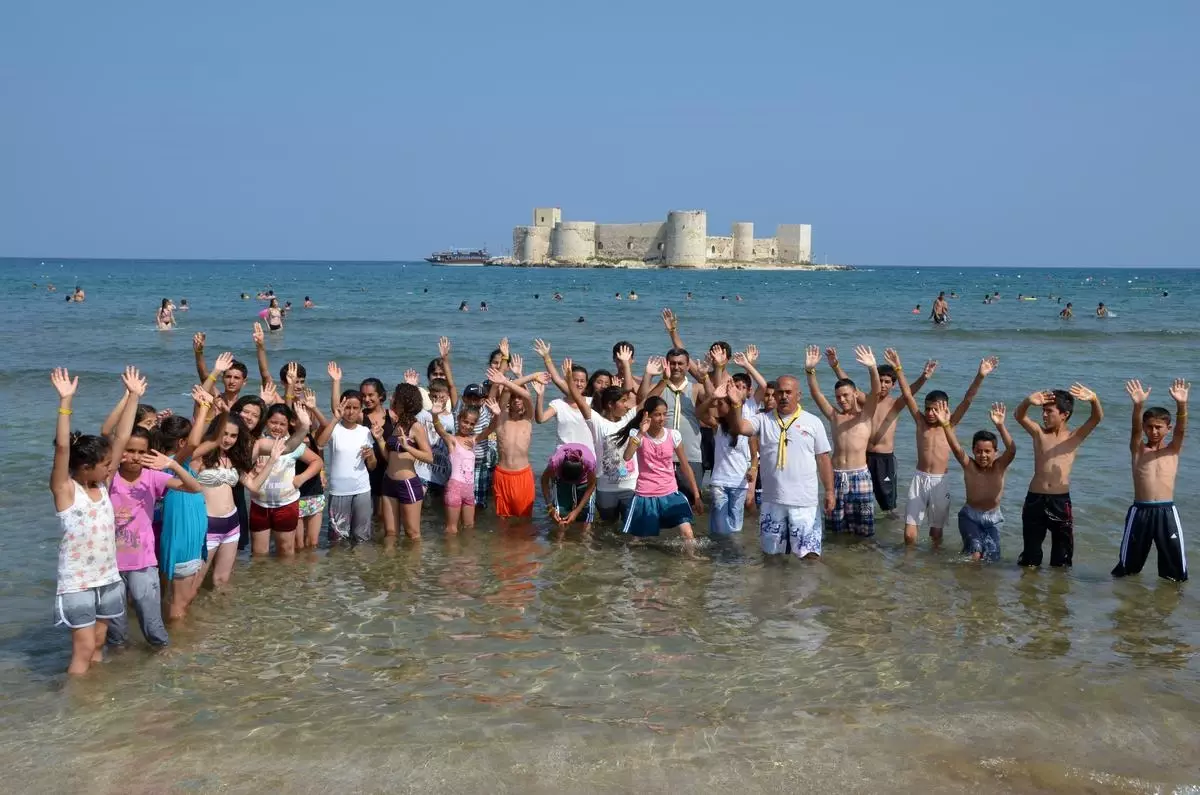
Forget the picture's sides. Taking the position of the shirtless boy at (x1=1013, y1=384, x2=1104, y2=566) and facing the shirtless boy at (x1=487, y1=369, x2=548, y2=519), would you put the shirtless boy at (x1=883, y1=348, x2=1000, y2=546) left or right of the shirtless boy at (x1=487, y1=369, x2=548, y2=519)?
right

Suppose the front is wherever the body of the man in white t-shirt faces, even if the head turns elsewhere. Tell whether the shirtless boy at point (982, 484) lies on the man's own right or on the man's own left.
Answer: on the man's own left

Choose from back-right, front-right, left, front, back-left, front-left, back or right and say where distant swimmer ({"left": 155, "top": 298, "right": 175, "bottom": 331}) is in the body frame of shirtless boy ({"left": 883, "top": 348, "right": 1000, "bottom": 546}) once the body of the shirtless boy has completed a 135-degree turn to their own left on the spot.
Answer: left

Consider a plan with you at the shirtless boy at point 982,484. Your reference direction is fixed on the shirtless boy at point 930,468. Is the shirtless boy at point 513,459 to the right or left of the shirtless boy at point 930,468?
left

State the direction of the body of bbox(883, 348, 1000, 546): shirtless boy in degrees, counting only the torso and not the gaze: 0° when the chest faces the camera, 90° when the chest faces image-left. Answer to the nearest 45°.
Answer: approximately 0°

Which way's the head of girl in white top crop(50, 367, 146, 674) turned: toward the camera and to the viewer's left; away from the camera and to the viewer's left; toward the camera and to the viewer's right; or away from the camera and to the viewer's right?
toward the camera and to the viewer's right

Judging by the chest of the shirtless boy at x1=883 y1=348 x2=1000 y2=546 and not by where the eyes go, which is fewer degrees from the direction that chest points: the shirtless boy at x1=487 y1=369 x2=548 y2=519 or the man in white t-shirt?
the man in white t-shirt
